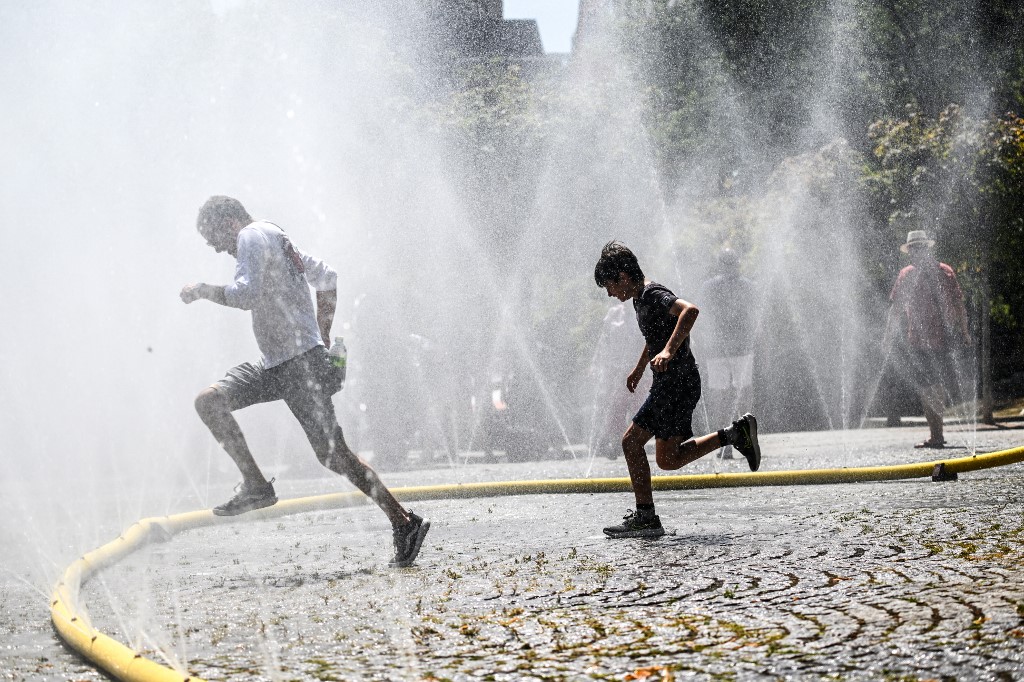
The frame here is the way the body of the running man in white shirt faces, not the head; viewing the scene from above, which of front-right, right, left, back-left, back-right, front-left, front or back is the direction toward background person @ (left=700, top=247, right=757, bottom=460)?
back-right

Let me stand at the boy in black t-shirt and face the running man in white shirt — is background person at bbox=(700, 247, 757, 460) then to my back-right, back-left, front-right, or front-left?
back-right

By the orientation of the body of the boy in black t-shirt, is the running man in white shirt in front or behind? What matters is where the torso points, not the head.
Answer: in front

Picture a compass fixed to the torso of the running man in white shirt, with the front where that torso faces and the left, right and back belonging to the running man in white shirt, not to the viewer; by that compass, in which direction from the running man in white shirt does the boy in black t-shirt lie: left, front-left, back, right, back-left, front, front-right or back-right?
back

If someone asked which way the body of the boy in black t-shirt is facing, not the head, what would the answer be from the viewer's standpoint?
to the viewer's left

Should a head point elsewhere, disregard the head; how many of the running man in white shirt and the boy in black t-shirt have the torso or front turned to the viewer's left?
2

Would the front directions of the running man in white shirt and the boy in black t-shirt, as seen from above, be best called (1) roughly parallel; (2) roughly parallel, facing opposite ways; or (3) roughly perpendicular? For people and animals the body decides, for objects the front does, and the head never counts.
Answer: roughly parallel

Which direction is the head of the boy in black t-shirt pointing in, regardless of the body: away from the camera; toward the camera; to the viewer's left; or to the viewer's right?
to the viewer's left

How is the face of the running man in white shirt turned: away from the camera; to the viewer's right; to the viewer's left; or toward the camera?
to the viewer's left

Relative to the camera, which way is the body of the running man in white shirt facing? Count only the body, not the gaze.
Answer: to the viewer's left

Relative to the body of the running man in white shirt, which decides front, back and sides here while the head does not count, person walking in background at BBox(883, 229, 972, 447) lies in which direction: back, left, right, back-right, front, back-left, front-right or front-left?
back-right
